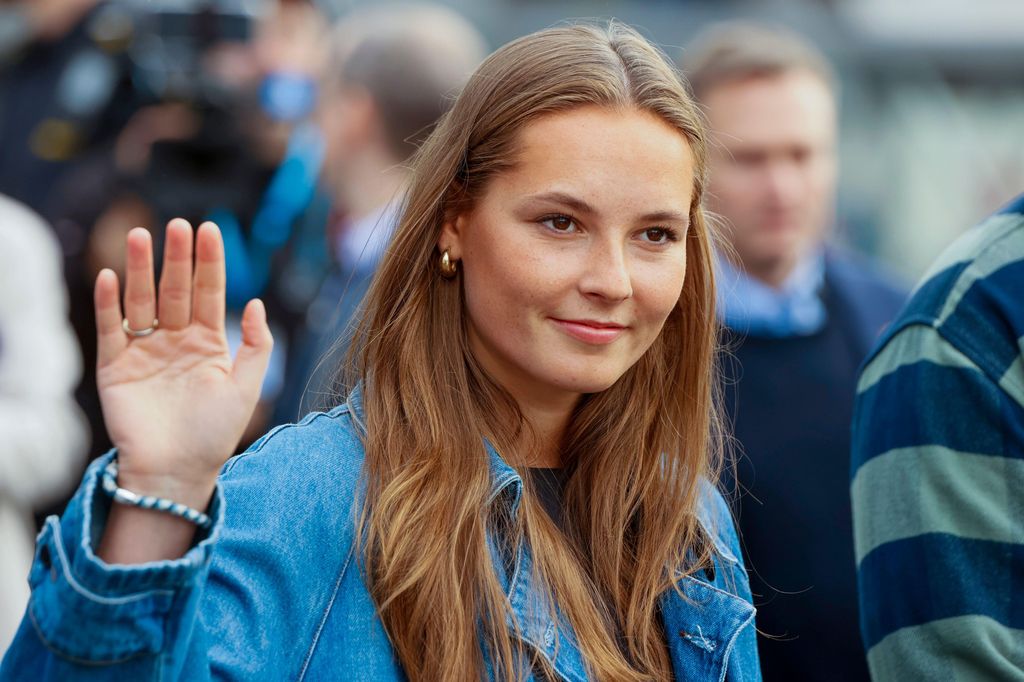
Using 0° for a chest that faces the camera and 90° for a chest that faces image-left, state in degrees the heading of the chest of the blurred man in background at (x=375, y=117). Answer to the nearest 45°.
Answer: approximately 90°

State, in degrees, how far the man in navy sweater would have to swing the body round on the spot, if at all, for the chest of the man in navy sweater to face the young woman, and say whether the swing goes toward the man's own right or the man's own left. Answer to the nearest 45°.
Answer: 0° — they already face them

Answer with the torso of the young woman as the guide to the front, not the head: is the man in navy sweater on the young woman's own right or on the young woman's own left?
on the young woman's own left

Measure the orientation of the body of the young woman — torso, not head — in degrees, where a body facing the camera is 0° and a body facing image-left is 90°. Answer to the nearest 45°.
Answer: approximately 315°

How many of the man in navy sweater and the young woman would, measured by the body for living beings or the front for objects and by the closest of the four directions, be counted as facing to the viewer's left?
0

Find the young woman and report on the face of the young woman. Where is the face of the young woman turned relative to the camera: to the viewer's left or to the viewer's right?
to the viewer's right

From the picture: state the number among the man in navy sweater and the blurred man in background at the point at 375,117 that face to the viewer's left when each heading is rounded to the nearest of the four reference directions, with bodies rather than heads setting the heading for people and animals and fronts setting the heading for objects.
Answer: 1

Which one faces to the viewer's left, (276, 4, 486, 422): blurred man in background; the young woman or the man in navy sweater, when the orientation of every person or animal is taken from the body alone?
the blurred man in background

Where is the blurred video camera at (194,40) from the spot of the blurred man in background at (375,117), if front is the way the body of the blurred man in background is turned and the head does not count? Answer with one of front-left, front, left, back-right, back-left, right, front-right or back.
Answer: front-right
